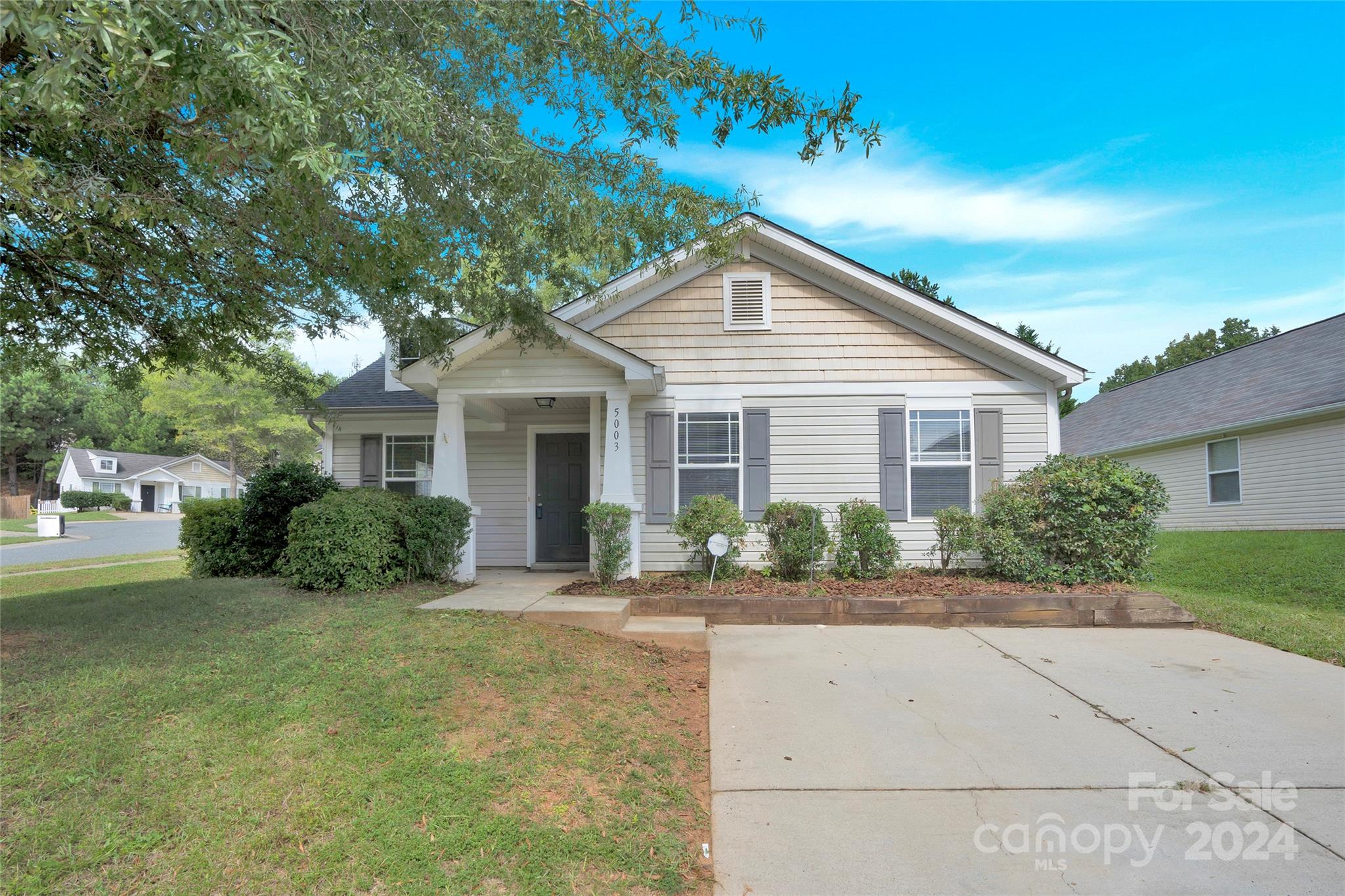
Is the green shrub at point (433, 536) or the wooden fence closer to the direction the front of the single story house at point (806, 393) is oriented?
the green shrub

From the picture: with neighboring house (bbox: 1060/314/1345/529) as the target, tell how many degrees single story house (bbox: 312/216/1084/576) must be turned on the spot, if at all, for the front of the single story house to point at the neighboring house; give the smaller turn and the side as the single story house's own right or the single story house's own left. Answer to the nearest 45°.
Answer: approximately 135° to the single story house's own left

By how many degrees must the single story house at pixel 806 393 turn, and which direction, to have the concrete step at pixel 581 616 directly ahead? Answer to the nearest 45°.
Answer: approximately 45° to its right

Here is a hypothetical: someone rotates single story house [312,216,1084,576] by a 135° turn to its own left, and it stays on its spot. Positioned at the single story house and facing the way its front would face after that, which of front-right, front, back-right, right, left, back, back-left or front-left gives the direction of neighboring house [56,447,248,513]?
left

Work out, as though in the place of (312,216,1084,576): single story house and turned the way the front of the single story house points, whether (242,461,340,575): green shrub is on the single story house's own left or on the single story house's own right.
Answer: on the single story house's own right

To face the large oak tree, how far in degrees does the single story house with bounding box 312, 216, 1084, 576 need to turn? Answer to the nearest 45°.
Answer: approximately 45° to its right

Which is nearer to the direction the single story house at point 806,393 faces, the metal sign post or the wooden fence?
the metal sign post

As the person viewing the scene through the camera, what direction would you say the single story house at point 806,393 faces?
facing the viewer
